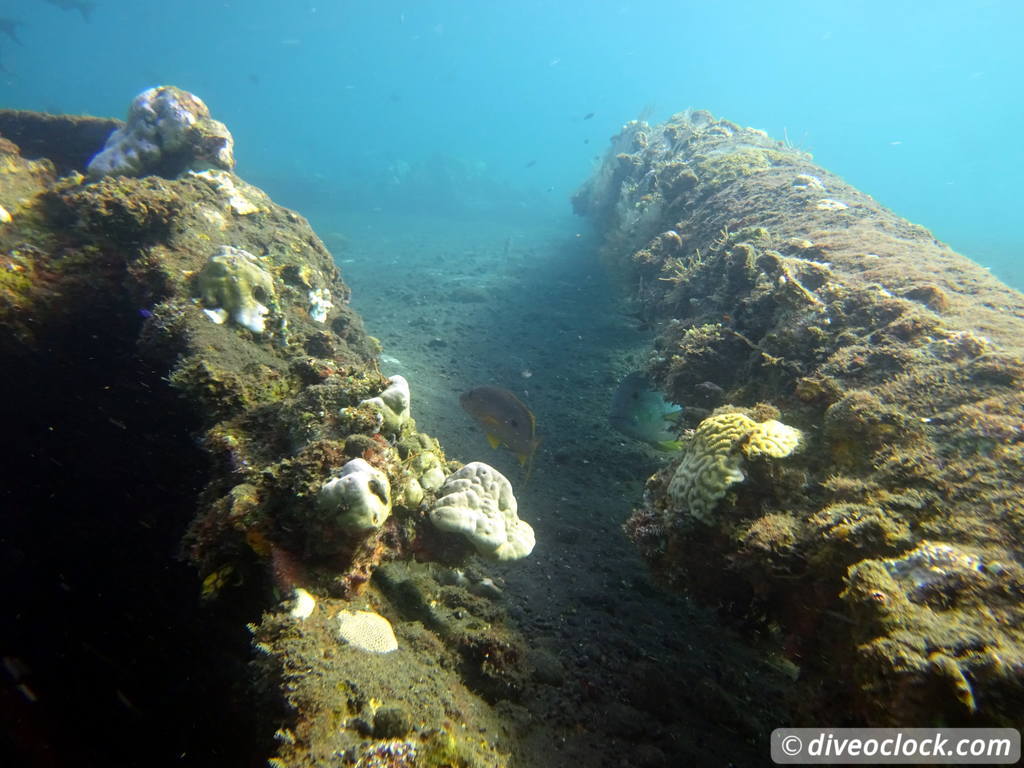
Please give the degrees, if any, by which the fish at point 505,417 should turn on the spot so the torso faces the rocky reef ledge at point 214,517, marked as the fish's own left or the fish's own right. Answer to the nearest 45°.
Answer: approximately 45° to the fish's own left

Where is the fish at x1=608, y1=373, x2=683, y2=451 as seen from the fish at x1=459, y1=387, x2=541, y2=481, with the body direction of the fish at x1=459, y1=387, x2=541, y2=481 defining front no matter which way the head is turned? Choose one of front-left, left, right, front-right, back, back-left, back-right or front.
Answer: back-right

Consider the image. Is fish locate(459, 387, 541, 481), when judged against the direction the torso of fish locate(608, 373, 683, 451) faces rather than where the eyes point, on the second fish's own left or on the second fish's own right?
on the second fish's own left

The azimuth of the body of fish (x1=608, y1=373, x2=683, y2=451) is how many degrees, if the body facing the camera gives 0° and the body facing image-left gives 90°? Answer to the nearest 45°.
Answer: approximately 90°

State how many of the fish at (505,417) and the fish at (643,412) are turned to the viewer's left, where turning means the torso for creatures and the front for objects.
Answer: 2

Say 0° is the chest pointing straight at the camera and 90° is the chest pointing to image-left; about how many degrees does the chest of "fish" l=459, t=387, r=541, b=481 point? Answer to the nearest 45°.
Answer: approximately 90°

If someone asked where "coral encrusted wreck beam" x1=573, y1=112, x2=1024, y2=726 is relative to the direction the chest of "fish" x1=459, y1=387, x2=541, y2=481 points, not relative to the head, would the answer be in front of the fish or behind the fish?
behind
